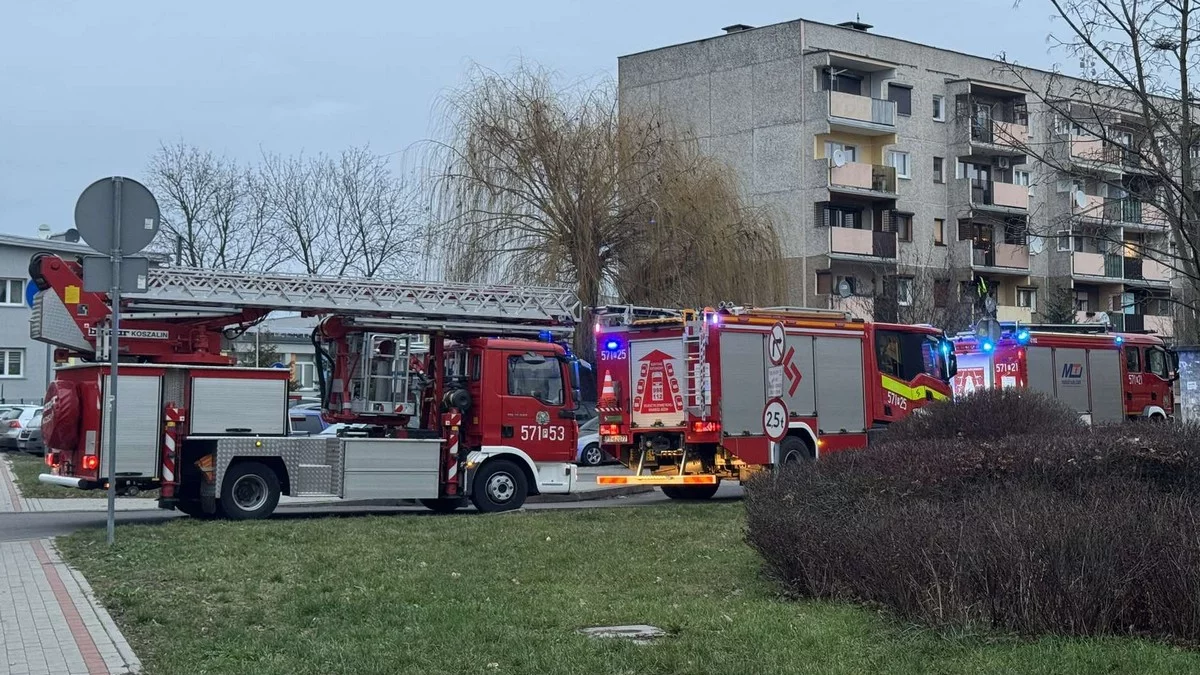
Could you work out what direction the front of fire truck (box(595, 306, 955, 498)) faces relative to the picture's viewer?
facing away from the viewer and to the right of the viewer

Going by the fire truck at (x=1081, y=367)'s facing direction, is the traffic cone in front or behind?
behind

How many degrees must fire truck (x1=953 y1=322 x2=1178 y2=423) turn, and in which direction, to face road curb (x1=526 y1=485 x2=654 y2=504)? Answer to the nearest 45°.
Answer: approximately 180°

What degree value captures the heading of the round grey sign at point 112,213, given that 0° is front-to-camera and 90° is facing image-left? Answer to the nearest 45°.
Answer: approximately 180°

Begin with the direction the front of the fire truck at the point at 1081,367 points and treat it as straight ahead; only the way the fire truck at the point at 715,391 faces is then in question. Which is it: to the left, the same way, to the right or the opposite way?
the same way

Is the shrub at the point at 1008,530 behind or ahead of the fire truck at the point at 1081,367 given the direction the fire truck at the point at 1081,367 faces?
behind

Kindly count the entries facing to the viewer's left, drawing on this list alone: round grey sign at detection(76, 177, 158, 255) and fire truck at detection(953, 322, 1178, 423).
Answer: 0

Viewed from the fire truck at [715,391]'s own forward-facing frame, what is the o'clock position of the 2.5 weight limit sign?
The 2.5 weight limit sign is roughly at 4 o'clock from the fire truck.

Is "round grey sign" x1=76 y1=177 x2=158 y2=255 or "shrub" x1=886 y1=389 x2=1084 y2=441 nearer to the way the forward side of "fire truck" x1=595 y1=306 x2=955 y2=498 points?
the shrub

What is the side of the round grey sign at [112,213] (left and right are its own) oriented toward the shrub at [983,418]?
right

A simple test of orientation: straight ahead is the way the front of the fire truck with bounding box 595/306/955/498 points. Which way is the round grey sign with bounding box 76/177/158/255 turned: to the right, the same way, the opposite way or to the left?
to the left

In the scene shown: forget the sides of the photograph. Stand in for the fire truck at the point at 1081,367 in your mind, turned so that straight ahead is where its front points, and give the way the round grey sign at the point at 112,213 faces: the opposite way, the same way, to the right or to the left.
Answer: to the left

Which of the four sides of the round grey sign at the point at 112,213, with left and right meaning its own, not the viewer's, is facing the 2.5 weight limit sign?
right

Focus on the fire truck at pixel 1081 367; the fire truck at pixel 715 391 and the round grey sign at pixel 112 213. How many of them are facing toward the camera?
0
